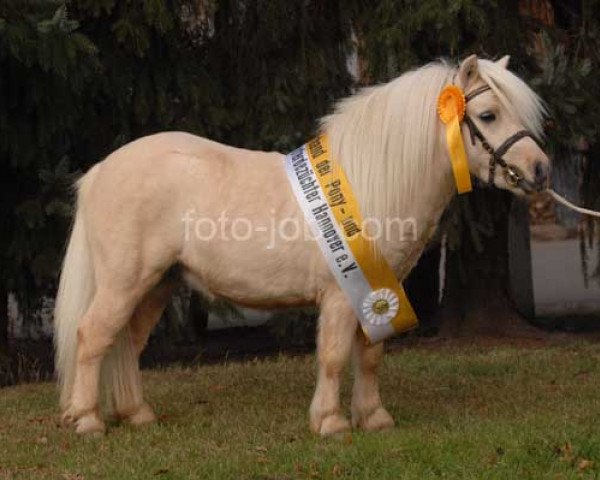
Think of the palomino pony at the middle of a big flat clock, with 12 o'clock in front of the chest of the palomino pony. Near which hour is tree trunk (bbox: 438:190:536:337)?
The tree trunk is roughly at 10 o'clock from the palomino pony.

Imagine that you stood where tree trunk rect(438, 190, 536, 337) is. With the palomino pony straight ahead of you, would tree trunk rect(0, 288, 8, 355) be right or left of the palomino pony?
right

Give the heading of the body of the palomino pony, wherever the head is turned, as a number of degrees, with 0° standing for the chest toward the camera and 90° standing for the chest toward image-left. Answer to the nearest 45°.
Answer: approximately 270°

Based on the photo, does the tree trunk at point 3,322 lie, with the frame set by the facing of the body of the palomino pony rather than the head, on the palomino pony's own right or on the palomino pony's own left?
on the palomino pony's own left
